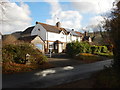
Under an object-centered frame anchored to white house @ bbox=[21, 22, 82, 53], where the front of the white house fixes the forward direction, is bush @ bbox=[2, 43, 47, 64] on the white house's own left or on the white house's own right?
on the white house's own right
